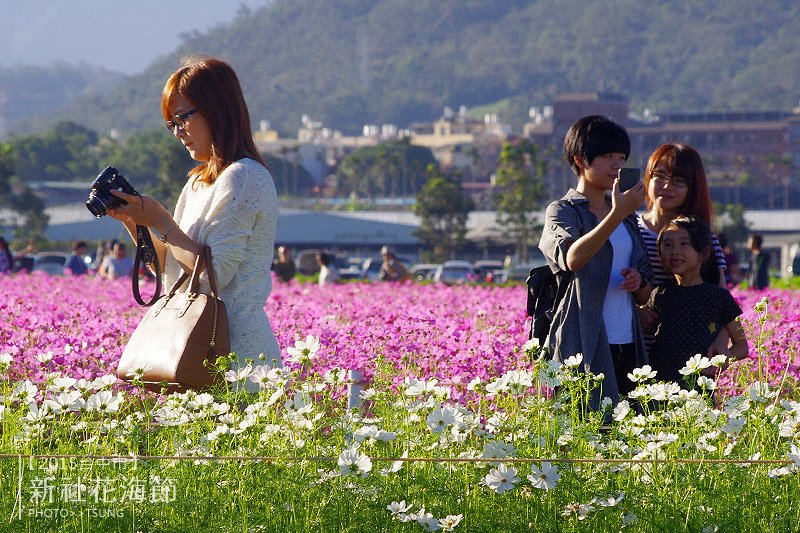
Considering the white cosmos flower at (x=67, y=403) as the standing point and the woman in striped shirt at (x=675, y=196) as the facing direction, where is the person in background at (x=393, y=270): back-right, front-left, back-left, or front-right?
front-left

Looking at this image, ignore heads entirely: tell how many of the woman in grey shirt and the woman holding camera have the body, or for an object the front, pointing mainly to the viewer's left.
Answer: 1

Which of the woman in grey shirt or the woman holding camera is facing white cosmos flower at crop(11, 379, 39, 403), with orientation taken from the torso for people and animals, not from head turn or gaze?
the woman holding camera

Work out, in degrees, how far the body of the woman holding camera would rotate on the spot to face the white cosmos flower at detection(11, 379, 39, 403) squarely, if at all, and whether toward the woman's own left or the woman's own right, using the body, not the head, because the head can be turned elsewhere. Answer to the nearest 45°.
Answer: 0° — they already face it

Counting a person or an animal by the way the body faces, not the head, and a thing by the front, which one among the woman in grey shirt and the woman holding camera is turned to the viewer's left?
the woman holding camera

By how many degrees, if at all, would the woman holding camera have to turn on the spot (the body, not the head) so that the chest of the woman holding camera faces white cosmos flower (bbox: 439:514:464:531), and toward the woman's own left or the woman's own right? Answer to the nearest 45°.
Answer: approximately 135° to the woman's own left

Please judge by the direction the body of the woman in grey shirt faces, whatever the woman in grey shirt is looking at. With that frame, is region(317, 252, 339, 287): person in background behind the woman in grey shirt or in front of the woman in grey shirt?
behind

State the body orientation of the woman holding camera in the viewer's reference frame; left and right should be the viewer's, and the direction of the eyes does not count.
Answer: facing to the left of the viewer

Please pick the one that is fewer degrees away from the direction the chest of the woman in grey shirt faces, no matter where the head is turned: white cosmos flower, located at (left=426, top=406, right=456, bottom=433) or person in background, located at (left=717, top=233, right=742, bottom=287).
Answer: the white cosmos flower
